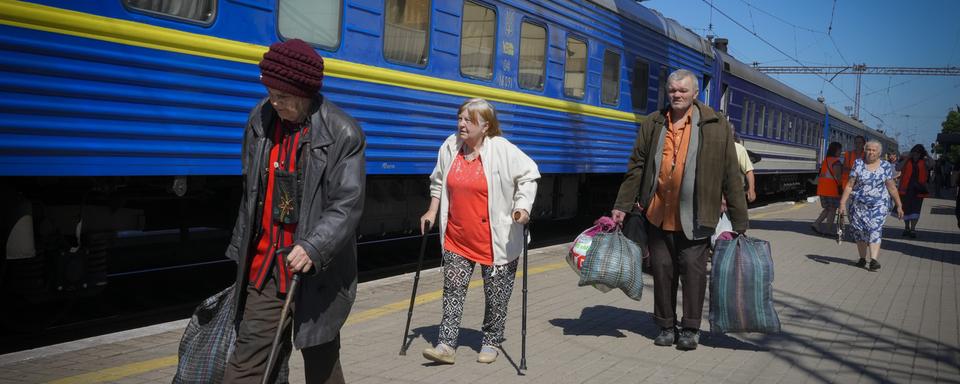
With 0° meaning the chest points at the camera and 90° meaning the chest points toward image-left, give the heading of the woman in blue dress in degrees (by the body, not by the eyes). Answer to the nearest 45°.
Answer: approximately 0°

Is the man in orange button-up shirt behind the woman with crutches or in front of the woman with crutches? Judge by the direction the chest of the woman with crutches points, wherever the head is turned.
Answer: behind

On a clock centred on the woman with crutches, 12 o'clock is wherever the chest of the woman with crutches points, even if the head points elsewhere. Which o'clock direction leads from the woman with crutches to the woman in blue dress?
The woman in blue dress is roughly at 6 o'clock from the woman with crutches.

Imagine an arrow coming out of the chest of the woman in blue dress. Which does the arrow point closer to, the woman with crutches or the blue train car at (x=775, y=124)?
the woman with crutches

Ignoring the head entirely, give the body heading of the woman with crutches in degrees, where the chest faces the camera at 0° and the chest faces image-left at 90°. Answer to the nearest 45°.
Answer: approximately 45°

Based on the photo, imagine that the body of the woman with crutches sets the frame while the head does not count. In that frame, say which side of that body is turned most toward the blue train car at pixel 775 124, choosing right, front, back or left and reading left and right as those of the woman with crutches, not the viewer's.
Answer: back
